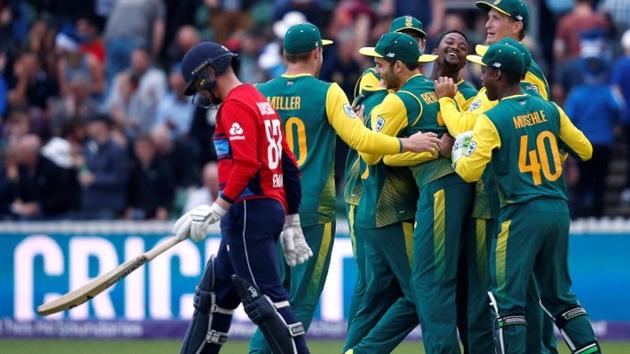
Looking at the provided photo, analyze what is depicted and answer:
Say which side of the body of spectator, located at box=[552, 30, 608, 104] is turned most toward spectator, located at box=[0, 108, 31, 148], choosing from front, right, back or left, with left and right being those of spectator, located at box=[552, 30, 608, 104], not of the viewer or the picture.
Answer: right

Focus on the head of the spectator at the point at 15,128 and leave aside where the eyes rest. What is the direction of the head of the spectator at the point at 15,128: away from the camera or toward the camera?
toward the camera

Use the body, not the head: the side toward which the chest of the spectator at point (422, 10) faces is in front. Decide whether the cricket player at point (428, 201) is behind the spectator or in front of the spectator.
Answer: in front

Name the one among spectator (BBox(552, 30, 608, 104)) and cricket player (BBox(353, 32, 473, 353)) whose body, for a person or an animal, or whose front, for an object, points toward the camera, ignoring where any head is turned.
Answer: the spectator

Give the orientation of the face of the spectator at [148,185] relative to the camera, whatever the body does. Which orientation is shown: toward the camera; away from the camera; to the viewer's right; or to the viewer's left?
toward the camera

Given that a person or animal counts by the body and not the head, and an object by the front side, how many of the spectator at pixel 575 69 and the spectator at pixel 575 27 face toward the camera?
2

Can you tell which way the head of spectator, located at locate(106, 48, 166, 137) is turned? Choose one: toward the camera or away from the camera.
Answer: toward the camera

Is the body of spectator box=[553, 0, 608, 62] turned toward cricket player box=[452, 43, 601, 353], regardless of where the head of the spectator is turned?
yes

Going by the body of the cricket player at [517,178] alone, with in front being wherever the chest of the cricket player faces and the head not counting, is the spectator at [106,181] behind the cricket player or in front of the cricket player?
in front

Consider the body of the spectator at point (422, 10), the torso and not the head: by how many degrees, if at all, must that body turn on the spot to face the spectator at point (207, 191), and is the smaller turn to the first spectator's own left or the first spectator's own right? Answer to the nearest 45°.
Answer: approximately 45° to the first spectator's own right

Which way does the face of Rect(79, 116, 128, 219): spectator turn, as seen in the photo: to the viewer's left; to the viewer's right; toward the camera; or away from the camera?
toward the camera

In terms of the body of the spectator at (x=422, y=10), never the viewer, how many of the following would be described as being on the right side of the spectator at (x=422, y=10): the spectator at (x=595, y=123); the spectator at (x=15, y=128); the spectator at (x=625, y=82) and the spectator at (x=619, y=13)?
1

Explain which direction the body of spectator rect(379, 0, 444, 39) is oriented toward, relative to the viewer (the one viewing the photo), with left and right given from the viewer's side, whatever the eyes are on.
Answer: facing the viewer
